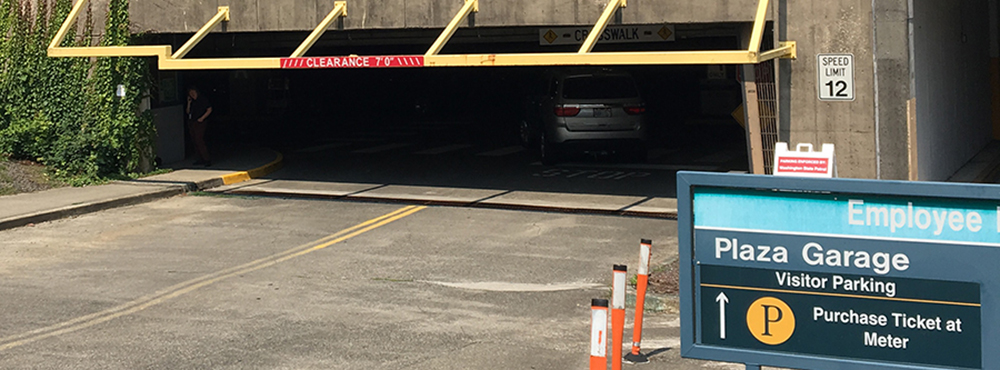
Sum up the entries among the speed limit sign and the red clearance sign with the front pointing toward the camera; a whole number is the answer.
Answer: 2

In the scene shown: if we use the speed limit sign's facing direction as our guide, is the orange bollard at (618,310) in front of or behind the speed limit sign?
in front

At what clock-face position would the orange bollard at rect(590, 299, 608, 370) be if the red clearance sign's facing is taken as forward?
The orange bollard is roughly at 12 o'clock from the red clearance sign.

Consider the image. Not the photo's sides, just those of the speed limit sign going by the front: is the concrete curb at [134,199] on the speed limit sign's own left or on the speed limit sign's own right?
on the speed limit sign's own right

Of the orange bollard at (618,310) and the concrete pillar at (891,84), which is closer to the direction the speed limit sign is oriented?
the orange bollard

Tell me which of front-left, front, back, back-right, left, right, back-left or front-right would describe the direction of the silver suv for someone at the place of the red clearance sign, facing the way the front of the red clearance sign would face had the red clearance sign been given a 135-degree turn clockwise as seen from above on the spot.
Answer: right

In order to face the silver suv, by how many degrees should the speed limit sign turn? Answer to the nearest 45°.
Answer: approximately 135° to its right

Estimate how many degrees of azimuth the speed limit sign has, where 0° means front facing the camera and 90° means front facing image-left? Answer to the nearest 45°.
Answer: approximately 0°

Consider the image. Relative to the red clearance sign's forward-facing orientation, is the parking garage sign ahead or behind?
ahead

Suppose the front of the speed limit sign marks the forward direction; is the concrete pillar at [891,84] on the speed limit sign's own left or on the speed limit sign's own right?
on the speed limit sign's own left
